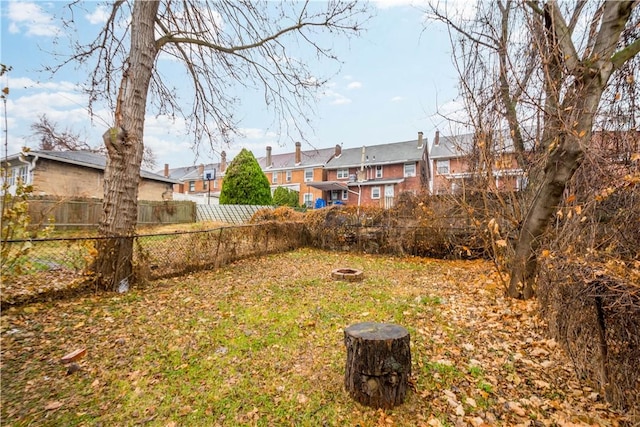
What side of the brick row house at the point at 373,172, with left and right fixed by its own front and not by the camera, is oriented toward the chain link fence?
back

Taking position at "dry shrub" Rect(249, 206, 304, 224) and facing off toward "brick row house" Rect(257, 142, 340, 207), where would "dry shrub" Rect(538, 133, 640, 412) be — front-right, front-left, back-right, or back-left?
back-right

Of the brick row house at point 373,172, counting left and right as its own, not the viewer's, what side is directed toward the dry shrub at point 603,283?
back

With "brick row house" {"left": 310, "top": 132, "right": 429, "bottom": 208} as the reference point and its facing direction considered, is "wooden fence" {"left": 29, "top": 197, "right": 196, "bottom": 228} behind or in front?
behind

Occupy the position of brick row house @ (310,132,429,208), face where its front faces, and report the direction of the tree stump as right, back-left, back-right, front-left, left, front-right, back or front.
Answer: back

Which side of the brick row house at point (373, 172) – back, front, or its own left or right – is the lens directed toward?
back

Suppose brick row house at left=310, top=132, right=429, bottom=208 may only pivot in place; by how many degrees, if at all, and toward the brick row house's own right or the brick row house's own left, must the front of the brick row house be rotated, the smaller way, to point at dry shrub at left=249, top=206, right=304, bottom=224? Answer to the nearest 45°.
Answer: approximately 180°
